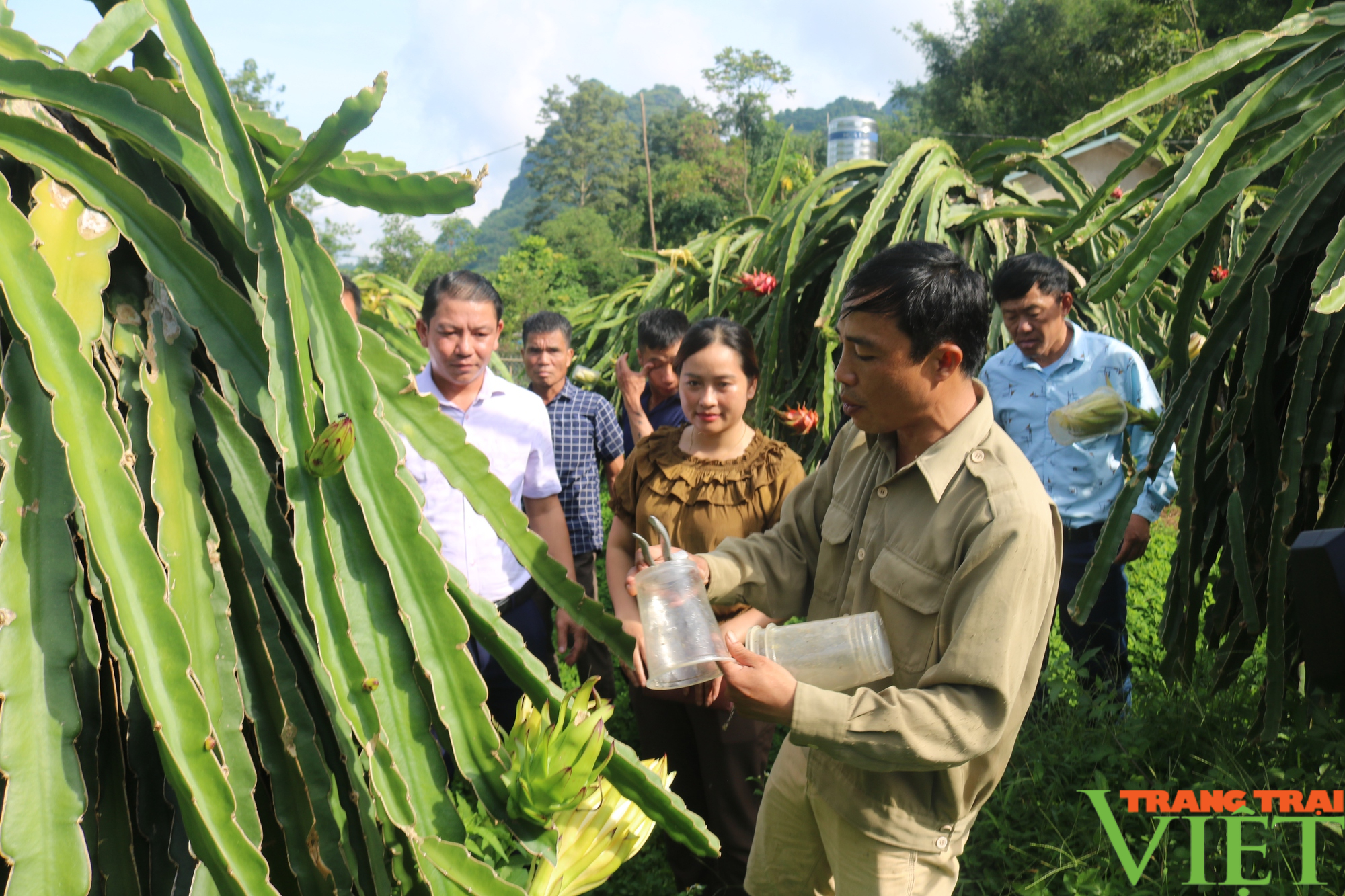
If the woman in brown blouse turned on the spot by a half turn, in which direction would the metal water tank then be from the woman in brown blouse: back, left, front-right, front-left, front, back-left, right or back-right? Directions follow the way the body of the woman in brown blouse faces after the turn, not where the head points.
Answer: front

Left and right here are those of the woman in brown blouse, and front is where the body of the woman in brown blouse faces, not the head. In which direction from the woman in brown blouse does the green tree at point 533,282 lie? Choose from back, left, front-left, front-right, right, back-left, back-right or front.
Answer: back

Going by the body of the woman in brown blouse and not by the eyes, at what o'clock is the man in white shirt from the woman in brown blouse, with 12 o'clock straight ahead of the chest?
The man in white shirt is roughly at 4 o'clock from the woman in brown blouse.

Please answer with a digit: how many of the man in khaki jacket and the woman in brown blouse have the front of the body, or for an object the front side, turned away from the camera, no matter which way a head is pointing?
0

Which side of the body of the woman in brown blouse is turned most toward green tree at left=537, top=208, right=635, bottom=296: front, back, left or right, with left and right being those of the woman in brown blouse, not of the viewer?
back

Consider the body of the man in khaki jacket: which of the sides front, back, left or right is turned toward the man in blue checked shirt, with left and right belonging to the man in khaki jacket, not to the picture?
right

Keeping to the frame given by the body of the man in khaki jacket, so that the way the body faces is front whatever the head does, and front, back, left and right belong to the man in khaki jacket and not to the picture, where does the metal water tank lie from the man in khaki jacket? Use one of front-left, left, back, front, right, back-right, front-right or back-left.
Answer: back-right

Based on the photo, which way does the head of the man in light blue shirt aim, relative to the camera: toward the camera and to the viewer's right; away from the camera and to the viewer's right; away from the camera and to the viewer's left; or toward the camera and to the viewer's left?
toward the camera and to the viewer's left

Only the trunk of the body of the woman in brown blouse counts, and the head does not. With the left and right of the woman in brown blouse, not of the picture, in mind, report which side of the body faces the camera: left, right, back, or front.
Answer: front
